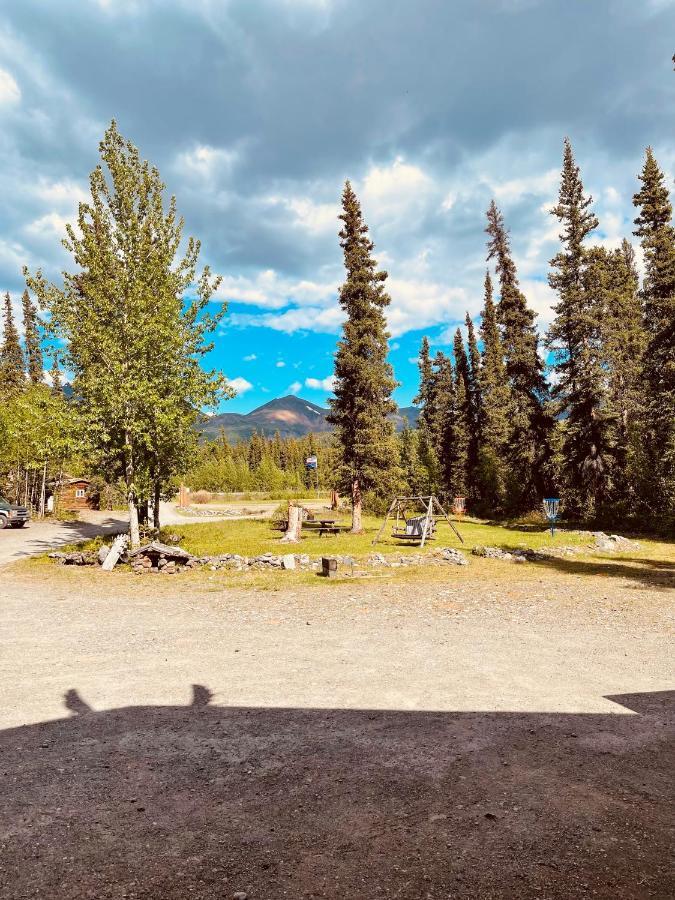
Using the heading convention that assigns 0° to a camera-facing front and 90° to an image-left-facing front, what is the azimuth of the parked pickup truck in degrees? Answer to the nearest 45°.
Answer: approximately 315°

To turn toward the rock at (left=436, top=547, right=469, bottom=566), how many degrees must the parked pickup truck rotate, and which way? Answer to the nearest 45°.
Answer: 0° — it already faces it

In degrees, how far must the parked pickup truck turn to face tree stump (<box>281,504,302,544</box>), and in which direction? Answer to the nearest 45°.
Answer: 0° — it already faces it

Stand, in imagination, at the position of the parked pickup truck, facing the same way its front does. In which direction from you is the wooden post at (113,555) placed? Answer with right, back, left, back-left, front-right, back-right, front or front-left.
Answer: front-right

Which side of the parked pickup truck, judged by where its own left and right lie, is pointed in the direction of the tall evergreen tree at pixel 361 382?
front

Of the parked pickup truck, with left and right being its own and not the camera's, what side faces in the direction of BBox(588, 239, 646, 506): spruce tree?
front

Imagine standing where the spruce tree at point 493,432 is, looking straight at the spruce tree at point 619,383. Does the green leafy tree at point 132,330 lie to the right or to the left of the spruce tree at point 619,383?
right

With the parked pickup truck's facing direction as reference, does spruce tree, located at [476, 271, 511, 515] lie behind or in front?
in front

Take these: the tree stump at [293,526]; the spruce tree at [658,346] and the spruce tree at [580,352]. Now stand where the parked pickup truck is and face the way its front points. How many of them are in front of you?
3

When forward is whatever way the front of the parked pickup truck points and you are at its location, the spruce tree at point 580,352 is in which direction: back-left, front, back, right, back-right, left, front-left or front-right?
front

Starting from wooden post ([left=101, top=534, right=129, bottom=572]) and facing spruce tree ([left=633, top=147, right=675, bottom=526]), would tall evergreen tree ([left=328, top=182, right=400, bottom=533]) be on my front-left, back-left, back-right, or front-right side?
front-left

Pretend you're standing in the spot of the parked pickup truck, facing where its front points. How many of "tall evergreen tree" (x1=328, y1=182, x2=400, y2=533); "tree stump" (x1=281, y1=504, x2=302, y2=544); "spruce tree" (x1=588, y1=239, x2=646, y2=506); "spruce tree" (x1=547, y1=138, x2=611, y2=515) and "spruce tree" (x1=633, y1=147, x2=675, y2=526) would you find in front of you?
5
